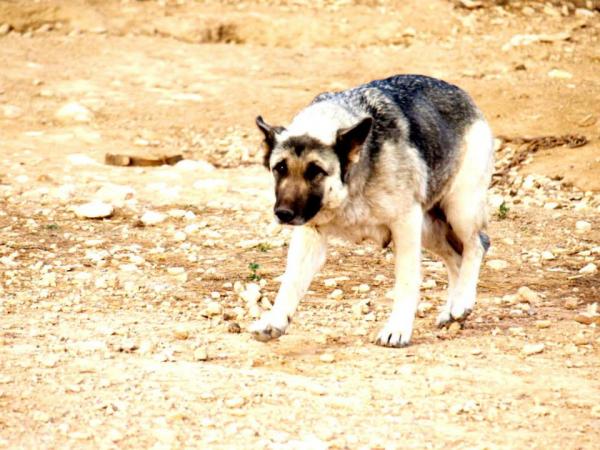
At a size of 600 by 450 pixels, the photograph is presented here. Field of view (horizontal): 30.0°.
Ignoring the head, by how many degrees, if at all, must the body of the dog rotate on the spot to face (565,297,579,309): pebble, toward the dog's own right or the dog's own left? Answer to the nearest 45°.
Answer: approximately 180°

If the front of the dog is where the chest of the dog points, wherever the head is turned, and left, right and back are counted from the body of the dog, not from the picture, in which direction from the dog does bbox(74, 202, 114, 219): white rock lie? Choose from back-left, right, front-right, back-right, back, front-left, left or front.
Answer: right

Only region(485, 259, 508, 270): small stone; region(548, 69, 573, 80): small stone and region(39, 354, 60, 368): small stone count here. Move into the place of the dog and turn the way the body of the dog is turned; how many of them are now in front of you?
1

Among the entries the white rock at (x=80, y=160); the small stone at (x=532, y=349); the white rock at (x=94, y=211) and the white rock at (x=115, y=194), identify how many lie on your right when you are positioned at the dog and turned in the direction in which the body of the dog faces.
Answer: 3

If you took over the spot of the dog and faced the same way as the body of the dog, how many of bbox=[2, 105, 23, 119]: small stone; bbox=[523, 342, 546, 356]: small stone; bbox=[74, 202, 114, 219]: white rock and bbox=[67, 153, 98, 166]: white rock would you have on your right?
3

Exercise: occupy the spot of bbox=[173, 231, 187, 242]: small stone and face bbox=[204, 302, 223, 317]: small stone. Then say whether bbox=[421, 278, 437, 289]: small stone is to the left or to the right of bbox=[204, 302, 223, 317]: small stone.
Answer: left

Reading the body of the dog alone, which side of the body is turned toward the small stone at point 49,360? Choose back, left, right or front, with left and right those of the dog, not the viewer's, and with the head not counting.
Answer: front

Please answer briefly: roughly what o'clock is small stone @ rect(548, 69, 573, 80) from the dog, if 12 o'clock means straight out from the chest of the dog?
The small stone is roughly at 5 o'clock from the dog.

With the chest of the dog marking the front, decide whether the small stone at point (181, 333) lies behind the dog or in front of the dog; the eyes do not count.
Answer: in front

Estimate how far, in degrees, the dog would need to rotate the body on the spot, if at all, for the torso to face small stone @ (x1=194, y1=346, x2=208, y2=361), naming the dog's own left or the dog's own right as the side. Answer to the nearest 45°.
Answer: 0° — it already faces it

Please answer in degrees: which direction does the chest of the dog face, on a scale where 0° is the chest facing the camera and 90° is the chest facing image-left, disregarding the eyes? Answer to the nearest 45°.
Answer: approximately 45°

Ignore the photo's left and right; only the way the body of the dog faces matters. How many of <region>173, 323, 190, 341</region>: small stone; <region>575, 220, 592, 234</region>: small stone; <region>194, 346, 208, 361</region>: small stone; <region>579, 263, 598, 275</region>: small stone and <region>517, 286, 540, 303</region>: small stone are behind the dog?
3

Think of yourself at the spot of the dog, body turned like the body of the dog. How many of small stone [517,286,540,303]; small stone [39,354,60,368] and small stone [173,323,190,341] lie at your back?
1

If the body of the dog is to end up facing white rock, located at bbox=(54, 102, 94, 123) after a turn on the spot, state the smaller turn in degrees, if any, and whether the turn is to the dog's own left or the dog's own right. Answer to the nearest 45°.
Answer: approximately 90° to the dog's own right

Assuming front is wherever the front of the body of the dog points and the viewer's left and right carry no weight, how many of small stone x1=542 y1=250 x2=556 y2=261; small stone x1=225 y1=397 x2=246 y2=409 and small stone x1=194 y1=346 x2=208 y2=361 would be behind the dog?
1

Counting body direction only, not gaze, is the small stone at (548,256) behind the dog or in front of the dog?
behind

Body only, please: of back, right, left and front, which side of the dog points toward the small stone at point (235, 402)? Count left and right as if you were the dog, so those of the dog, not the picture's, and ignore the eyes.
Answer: front

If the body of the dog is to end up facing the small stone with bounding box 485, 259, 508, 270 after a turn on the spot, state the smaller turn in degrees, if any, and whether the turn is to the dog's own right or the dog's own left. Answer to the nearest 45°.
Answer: approximately 180°
